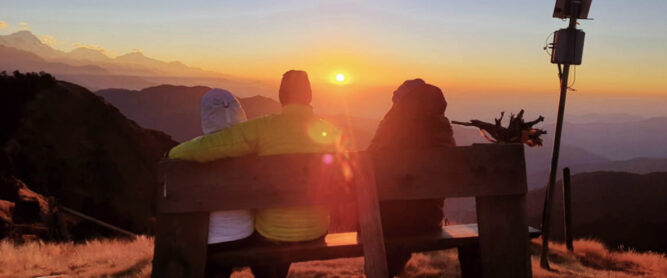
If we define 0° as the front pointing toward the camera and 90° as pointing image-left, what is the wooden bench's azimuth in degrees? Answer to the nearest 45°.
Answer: approximately 180°

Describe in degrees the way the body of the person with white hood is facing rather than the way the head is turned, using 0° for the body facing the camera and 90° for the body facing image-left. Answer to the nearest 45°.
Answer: approximately 180°

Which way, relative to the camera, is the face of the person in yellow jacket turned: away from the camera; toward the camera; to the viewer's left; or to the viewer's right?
away from the camera

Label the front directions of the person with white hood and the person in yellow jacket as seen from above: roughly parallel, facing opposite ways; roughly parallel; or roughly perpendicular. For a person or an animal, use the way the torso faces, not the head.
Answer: roughly parallel

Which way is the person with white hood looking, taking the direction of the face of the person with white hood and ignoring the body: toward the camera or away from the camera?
away from the camera

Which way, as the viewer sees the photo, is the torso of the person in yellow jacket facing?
away from the camera

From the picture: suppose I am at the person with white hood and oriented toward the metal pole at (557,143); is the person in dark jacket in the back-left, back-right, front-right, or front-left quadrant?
front-right

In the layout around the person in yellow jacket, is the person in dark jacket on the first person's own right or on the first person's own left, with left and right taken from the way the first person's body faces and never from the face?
on the first person's own right

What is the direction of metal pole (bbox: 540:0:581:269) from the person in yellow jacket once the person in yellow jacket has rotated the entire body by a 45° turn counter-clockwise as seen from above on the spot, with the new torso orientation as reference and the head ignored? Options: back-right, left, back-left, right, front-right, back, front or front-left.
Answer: right
